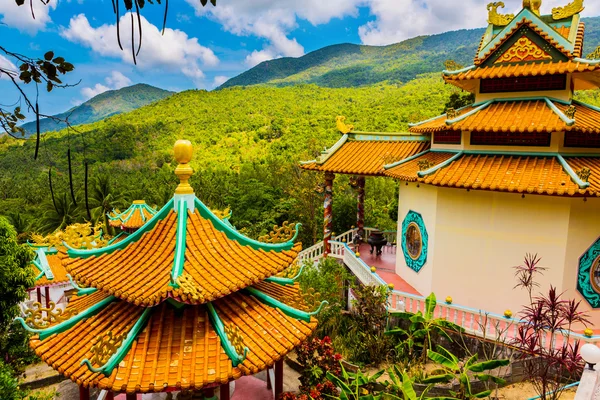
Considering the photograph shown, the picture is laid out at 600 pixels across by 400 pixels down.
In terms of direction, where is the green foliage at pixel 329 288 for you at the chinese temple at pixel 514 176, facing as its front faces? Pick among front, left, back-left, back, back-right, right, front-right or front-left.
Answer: front

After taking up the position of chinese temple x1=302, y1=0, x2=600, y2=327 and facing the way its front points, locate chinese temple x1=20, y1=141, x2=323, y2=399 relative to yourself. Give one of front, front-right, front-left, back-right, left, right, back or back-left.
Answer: front-left

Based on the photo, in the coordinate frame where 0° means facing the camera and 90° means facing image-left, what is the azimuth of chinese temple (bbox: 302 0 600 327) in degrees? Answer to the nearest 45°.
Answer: approximately 90°
